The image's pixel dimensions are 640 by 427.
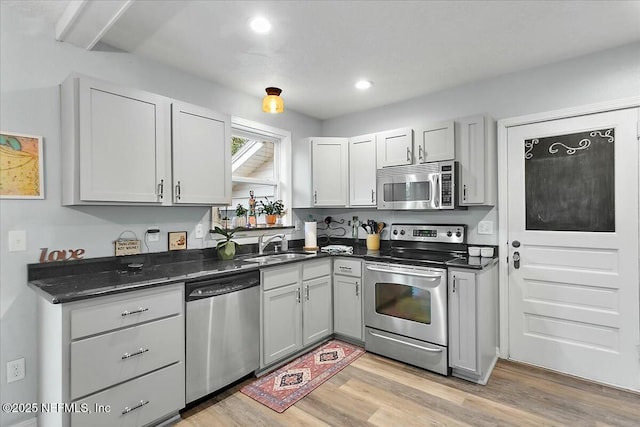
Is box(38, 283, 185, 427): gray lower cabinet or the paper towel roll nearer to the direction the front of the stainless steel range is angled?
the gray lower cabinet

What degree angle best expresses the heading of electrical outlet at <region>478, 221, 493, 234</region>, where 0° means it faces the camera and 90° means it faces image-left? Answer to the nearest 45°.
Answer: approximately 0°

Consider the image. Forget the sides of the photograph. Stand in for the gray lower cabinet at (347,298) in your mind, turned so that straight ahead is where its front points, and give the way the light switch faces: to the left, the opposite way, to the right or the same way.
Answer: to the left

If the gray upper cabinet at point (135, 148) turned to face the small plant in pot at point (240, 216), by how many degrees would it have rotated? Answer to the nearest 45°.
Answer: approximately 90° to its left

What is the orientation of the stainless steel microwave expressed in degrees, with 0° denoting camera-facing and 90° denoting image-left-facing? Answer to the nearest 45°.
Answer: approximately 45°

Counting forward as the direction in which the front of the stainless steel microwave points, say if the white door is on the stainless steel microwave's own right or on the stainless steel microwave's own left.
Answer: on the stainless steel microwave's own left
